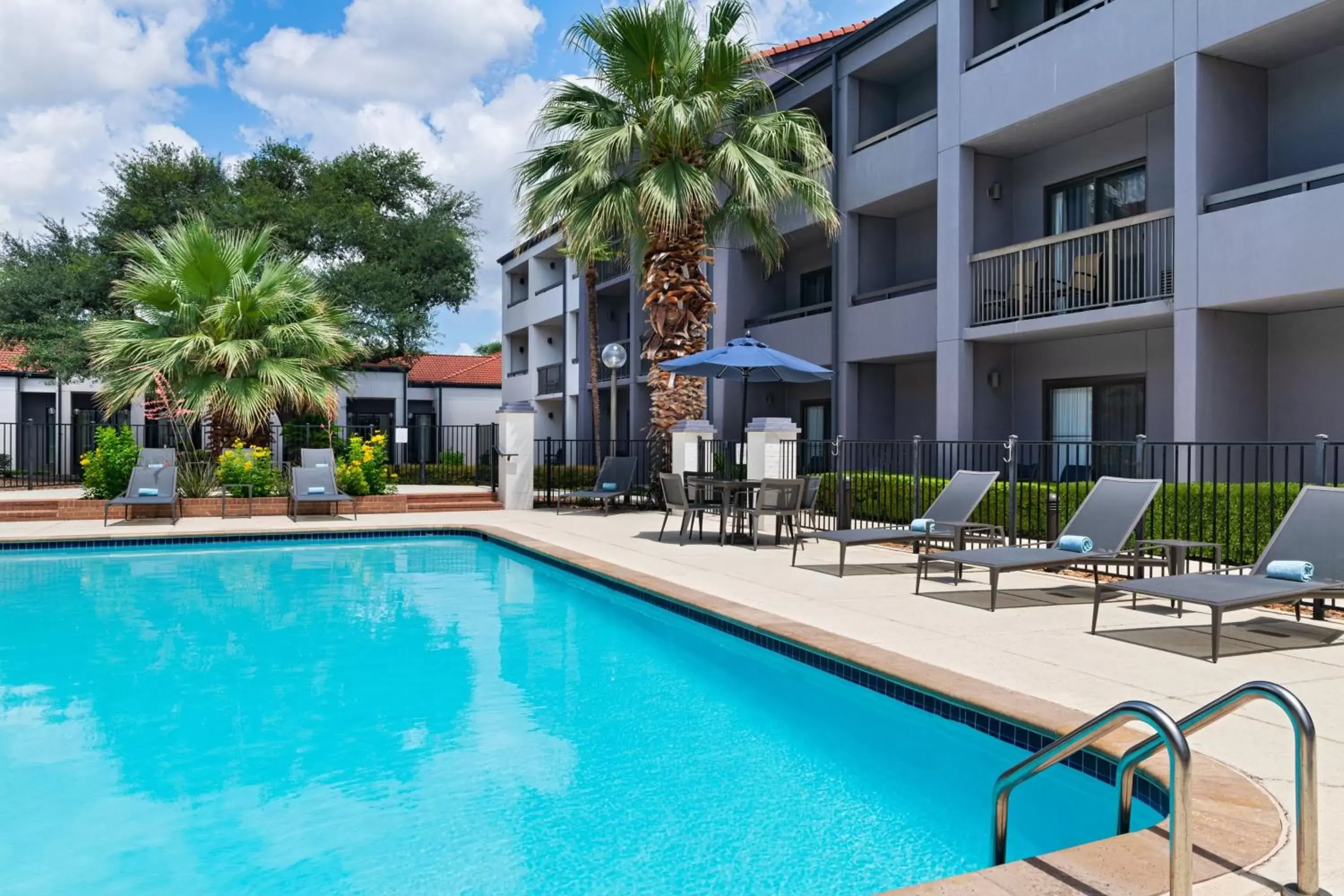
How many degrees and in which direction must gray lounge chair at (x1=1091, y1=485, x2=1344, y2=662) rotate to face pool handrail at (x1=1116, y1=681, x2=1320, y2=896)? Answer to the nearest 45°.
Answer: approximately 45° to its left

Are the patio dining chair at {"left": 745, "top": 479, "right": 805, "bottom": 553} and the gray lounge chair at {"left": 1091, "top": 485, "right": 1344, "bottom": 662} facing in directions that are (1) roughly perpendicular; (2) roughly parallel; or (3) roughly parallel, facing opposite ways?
roughly perpendicular

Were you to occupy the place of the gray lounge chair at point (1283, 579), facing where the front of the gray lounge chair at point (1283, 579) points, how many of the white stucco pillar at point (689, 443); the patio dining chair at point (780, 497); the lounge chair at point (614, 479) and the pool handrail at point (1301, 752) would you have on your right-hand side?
3

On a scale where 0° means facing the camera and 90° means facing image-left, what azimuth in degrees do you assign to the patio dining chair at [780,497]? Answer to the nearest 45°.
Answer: approximately 135°

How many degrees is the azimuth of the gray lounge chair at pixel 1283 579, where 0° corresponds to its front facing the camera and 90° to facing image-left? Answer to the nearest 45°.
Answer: approximately 45°

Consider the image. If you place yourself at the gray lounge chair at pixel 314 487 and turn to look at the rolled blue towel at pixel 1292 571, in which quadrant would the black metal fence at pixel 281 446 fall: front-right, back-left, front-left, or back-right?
back-left

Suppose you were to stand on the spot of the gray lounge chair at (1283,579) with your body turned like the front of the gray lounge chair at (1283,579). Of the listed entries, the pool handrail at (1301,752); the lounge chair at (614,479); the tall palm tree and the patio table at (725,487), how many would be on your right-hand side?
3

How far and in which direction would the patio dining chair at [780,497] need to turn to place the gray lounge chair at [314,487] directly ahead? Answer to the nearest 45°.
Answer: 0° — it already faces it

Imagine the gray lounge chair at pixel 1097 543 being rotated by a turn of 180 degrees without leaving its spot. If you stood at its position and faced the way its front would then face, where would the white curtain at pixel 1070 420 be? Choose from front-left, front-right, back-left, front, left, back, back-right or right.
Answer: front-left

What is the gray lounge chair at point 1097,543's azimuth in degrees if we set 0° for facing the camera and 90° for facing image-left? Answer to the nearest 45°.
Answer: approximately 45°

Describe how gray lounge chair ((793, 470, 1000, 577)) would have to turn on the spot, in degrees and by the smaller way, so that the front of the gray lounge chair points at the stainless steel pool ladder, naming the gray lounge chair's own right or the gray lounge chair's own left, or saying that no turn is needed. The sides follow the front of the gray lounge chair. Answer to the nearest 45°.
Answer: approximately 45° to the gray lounge chair's own left
